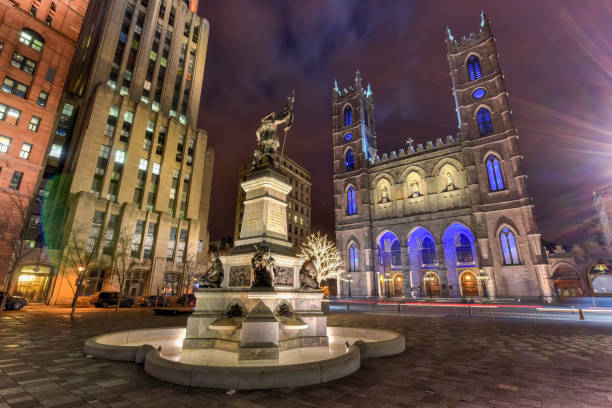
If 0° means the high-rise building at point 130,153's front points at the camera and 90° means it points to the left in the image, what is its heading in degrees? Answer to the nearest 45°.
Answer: approximately 315°

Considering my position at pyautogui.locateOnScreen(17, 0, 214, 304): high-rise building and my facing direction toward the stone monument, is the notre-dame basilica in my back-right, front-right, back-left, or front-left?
front-left

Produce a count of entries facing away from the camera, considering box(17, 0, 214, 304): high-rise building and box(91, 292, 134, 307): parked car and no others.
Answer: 0
